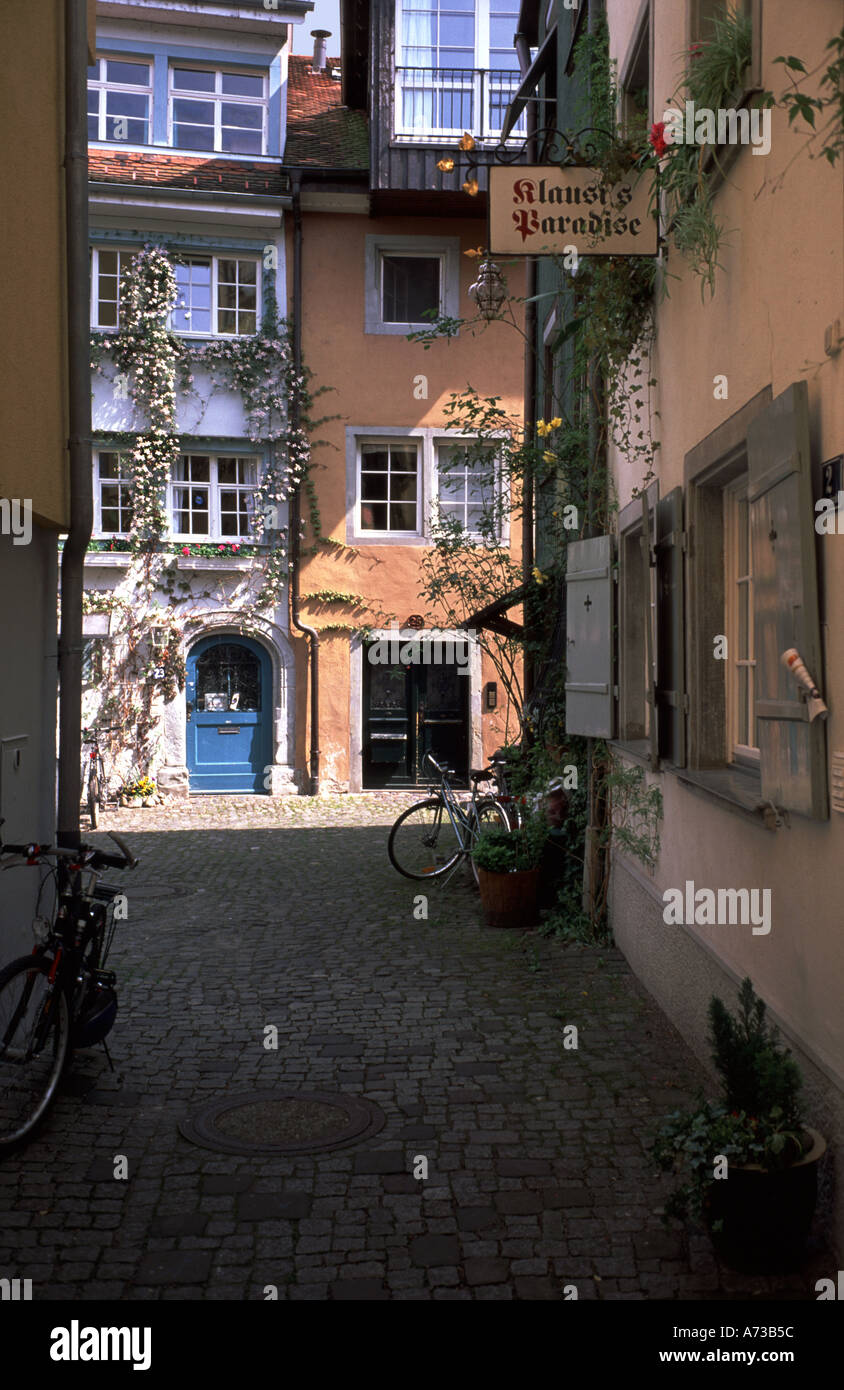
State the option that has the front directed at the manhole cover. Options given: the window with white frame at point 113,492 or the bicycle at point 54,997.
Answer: the window with white frame

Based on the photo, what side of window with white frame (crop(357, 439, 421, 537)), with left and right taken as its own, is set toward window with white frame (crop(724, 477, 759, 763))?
front

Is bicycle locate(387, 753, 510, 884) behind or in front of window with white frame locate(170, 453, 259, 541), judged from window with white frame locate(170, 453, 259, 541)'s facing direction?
in front

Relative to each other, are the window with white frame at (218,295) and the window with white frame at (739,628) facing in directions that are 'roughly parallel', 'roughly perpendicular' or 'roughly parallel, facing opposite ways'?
roughly perpendicular

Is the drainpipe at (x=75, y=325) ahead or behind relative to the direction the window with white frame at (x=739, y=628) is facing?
ahead

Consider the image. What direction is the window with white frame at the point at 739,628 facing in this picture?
to the viewer's left

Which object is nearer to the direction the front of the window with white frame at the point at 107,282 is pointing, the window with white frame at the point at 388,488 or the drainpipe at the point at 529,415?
the drainpipe
